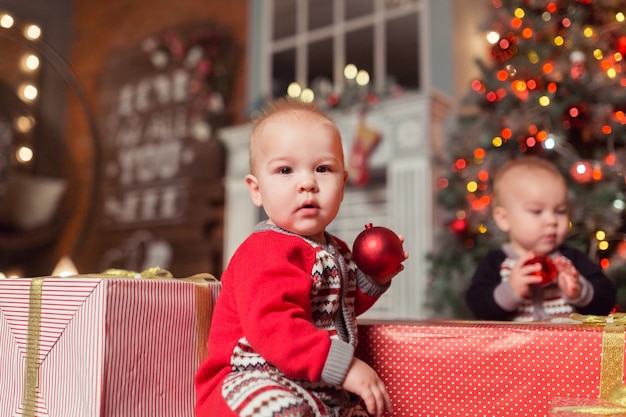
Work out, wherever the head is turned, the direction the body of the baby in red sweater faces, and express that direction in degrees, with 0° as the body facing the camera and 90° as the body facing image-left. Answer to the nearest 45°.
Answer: approximately 315°

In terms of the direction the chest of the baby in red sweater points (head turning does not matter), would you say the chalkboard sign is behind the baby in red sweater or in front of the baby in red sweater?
behind

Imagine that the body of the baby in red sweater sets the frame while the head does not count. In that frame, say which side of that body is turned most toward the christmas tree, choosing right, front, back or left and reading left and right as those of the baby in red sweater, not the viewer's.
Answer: left
